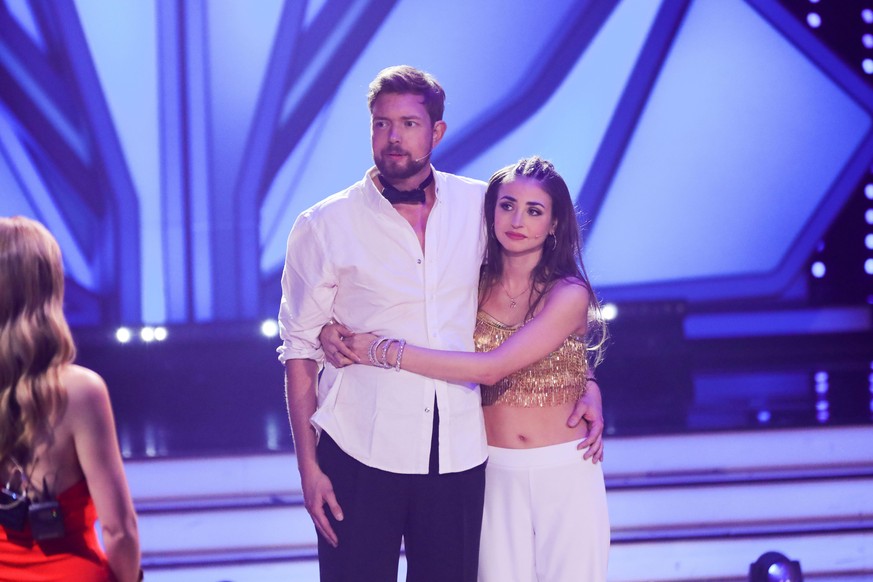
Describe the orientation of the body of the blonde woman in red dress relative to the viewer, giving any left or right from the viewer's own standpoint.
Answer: facing away from the viewer

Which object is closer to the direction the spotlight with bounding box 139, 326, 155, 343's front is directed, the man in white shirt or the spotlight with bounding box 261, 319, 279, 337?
the man in white shirt

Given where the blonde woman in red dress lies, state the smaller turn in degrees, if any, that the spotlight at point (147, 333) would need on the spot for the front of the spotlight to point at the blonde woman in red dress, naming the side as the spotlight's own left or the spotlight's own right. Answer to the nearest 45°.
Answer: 0° — it already faces them

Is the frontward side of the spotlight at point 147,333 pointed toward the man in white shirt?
yes

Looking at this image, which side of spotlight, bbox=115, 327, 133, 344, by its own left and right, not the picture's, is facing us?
front

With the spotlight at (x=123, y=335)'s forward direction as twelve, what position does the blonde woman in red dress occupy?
The blonde woman in red dress is roughly at 12 o'clock from the spotlight.

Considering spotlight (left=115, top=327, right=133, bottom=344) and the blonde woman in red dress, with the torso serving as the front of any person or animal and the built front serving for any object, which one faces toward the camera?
the spotlight

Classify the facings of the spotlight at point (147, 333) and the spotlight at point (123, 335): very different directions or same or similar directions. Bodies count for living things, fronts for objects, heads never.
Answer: same or similar directions

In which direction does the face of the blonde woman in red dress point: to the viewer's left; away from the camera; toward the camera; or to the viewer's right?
away from the camera

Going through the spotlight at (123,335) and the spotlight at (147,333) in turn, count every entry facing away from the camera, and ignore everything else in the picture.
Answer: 0

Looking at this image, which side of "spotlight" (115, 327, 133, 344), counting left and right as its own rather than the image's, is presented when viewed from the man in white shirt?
front

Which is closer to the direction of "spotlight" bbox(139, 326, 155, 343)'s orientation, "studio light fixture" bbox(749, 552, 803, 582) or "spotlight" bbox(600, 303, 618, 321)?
the studio light fixture

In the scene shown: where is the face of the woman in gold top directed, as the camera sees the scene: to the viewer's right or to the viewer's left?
to the viewer's left

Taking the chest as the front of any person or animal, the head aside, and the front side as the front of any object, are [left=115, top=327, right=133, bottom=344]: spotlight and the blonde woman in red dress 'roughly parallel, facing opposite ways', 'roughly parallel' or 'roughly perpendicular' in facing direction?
roughly parallel, facing opposite ways

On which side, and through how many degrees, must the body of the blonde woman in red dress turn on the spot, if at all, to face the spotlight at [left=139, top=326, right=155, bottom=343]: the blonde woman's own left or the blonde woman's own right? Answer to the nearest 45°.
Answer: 0° — they already face it
